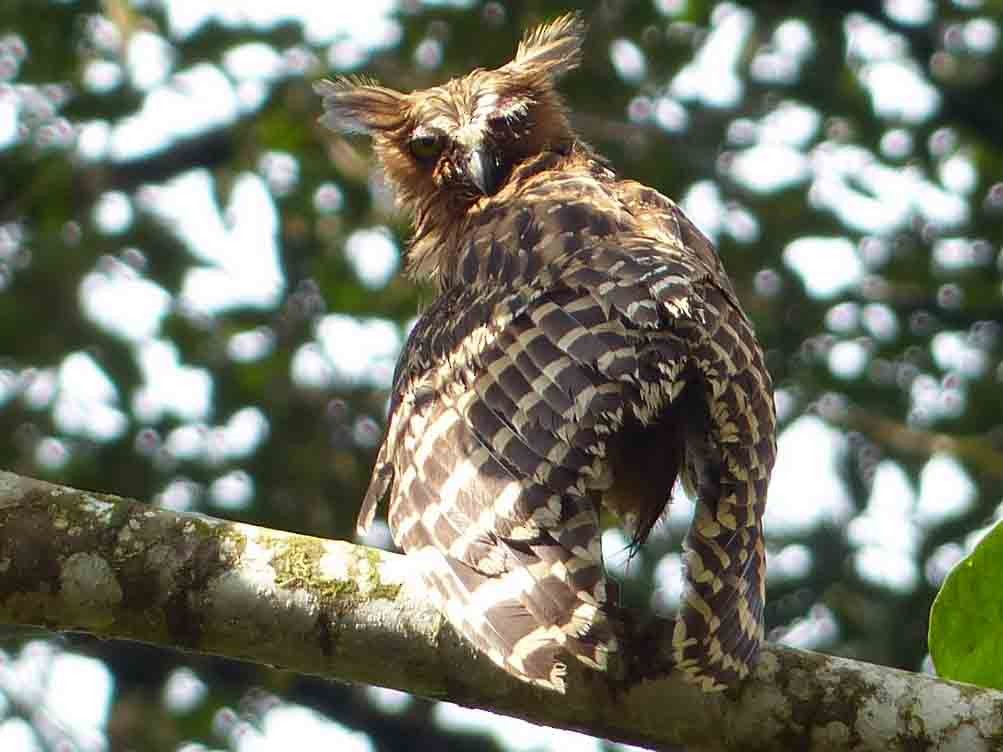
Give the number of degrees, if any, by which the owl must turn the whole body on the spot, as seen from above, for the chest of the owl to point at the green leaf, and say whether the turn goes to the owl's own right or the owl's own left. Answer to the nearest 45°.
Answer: approximately 135° to the owl's own right

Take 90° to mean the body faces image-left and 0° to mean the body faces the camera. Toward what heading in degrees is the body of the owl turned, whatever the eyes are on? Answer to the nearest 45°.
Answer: approximately 135°
